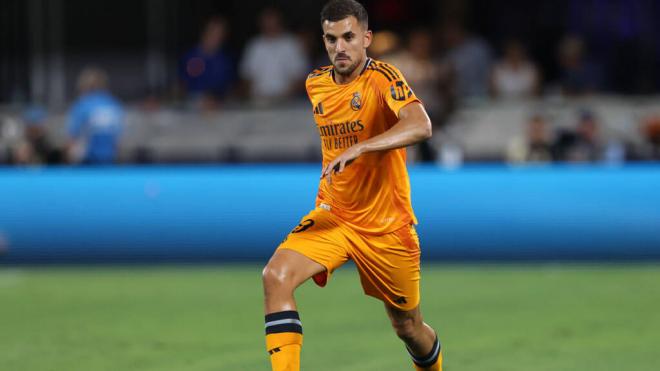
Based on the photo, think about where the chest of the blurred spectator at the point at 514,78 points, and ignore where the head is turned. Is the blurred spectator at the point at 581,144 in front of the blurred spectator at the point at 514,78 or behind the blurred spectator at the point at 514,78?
in front

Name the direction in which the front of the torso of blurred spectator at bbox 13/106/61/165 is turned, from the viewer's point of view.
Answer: toward the camera

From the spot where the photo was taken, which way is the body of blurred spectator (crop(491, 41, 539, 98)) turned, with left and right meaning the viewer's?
facing the viewer

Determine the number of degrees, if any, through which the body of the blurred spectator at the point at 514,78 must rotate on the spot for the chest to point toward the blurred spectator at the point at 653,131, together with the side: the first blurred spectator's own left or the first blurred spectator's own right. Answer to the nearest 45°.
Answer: approximately 45° to the first blurred spectator's own left

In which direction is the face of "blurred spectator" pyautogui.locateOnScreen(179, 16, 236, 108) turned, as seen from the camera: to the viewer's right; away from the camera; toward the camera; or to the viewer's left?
toward the camera

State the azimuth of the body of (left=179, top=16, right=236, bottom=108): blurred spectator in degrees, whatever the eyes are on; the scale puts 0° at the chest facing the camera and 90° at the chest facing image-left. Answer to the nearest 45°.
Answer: approximately 0°

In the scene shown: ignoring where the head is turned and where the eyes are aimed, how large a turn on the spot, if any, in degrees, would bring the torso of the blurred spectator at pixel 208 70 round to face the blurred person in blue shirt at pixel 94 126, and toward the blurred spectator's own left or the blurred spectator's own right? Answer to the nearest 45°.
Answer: approximately 45° to the blurred spectator's own right

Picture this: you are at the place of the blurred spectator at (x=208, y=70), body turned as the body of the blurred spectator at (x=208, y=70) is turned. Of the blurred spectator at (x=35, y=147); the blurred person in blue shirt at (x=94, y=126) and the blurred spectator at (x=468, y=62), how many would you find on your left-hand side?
1

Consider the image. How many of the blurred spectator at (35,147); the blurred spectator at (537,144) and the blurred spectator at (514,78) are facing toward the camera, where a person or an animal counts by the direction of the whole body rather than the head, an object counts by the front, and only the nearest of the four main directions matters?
3

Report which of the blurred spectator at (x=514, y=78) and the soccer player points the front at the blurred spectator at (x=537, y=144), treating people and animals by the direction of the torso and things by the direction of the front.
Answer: the blurred spectator at (x=514, y=78)

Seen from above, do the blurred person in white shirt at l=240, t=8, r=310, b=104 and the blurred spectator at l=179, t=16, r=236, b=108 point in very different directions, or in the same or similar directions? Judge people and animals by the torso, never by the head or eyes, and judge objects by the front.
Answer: same or similar directions

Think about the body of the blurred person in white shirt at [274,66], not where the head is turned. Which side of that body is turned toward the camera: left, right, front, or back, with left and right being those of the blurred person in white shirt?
front

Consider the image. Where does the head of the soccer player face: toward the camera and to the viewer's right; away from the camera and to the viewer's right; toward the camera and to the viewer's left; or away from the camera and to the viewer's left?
toward the camera and to the viewer's left
